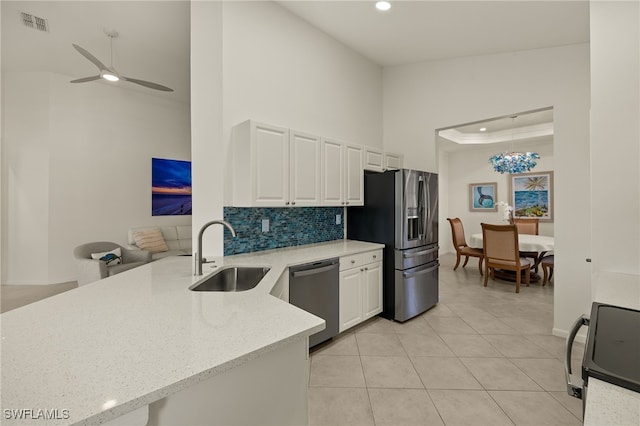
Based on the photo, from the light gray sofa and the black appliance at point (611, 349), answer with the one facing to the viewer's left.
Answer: the black appliance

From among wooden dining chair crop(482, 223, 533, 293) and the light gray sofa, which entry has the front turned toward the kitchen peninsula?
the light gray sofa

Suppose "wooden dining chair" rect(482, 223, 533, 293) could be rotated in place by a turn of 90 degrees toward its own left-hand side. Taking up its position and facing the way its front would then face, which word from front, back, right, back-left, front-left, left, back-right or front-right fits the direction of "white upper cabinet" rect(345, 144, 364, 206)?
left

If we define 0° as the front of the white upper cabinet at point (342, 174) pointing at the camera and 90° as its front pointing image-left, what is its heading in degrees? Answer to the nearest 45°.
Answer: approximately 315°

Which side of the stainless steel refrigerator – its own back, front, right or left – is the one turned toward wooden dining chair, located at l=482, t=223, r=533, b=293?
left

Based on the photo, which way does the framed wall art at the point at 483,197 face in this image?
toward the camera

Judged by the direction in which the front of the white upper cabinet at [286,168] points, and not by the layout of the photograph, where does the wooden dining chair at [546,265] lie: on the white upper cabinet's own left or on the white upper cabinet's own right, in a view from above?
on the white upper cabinet's own left

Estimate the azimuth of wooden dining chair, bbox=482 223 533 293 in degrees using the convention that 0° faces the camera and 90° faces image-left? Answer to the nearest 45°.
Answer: approximately 225°

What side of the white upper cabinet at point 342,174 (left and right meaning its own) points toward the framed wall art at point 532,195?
left

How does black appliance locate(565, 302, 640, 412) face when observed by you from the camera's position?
facing to the left of the viewer

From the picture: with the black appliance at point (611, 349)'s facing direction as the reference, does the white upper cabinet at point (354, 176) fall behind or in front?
in front

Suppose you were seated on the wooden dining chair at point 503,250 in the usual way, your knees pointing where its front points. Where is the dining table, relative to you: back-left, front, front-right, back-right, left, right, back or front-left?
front

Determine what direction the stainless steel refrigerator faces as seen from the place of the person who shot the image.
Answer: facing the viewer and to the right of the viewer

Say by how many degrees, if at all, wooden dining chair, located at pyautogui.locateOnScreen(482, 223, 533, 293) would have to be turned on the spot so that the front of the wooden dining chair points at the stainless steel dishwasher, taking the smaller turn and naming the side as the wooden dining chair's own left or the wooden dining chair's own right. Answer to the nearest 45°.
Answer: approximately 180°

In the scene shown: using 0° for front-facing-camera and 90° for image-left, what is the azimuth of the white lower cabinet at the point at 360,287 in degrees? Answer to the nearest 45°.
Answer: approximately 315°
